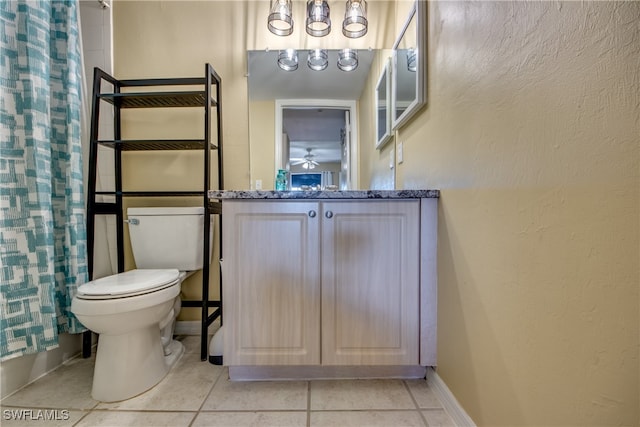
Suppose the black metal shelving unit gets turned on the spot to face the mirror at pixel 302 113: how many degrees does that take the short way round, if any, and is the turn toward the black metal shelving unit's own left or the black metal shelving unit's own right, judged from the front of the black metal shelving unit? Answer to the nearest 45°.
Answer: approximately 90° to the black metal shelving unit's own left

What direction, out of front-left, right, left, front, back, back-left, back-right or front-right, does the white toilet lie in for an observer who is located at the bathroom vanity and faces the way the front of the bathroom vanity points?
right

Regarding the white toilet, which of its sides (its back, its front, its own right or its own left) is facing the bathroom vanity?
left

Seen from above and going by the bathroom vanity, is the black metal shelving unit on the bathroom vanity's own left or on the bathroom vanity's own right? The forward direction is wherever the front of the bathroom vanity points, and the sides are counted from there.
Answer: on the bathroom vanity's own right

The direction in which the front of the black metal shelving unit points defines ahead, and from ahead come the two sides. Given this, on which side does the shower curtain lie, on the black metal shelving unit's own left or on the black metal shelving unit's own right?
on the black metal shelving unit's own right

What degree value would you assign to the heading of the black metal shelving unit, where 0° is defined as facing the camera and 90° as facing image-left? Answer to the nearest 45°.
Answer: approximately 0°

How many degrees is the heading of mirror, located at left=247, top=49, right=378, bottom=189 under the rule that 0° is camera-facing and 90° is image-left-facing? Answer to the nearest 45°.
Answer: approximately 0°

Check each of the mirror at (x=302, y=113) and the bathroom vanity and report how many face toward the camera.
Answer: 2

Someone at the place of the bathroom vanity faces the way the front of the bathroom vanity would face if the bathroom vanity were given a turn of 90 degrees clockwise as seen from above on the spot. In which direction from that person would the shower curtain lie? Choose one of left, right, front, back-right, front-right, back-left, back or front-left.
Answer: front

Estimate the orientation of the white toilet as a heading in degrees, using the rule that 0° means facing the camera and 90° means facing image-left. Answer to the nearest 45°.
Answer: approximately 45°

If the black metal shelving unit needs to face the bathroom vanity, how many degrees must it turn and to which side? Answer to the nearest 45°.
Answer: approximately 45° to its left
